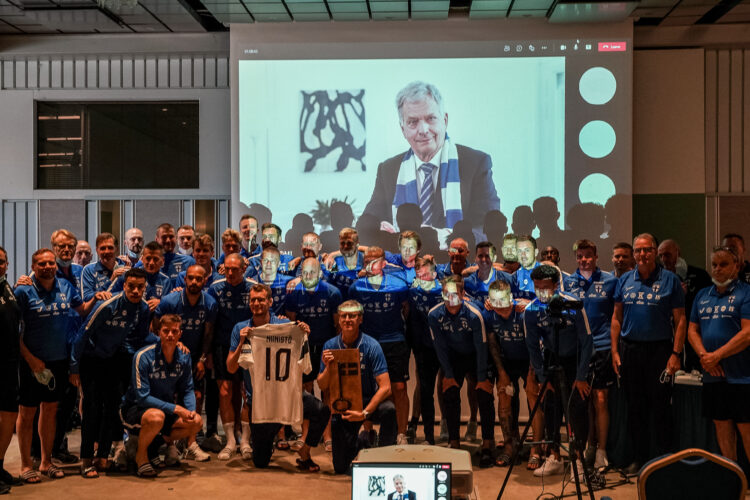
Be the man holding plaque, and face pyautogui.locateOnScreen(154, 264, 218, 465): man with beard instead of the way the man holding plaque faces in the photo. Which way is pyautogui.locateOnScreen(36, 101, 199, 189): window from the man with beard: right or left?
right

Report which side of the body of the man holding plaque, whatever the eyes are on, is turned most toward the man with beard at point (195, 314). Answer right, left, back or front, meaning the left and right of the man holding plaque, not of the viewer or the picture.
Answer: right

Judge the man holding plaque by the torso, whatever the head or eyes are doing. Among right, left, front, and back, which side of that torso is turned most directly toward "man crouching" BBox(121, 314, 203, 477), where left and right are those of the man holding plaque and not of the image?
right

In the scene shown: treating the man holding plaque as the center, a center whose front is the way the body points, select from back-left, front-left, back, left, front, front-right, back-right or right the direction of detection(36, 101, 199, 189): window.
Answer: back-right

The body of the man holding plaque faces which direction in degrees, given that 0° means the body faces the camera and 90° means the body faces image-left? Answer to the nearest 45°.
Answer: approximately 0°
